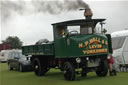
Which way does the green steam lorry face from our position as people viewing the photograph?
facing the viewer and to the right of the viewer

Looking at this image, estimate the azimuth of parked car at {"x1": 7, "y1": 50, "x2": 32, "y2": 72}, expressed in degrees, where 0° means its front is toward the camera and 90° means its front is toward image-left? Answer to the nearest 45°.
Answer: approximately 315°

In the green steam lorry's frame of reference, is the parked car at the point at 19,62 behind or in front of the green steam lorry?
behind

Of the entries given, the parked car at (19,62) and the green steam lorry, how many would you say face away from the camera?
0
